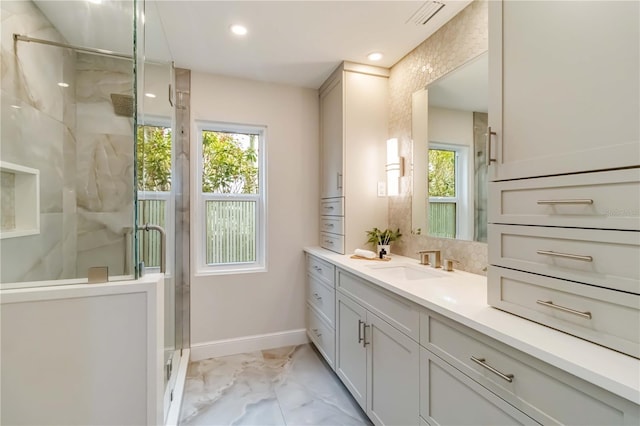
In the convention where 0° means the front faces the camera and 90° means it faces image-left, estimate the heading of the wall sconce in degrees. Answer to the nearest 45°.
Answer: approximately 45°

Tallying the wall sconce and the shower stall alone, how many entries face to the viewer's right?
1

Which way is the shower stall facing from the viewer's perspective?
to the viewer's right

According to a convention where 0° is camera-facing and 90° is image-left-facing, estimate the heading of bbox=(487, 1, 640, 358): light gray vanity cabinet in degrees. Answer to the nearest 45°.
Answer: approximately 45°

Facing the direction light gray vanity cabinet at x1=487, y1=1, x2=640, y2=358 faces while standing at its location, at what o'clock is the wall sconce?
The wall sconce is roughly at 3 o'clock from the light gray vanity cabinet.

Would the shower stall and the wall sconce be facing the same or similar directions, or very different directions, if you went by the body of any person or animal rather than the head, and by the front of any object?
very different directions

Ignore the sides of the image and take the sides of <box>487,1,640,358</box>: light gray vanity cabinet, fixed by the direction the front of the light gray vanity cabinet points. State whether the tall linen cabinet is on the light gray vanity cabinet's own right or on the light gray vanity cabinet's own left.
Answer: on the light gray vanity cabinet's own right
